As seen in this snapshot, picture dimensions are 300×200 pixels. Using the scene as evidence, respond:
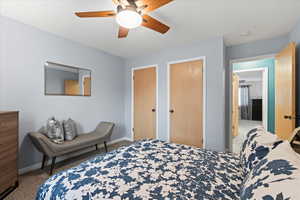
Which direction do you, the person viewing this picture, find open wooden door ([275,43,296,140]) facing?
facing the viewer and to the left of the viewer

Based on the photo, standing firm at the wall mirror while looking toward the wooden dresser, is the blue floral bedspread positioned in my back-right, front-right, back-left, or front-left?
front-left

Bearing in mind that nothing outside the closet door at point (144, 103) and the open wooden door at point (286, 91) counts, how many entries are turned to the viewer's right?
0

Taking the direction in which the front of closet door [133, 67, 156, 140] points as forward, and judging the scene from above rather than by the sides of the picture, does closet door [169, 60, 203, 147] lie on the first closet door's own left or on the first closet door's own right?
on the first closet door's own left

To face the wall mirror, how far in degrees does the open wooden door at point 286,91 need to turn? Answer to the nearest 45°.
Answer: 0° — it already faces it

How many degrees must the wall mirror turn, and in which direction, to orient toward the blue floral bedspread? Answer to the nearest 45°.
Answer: approximately 45° to its right

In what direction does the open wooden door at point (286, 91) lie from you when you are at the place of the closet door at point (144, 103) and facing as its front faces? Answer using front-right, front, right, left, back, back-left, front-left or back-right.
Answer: left

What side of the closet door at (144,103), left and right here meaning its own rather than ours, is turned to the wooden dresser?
front

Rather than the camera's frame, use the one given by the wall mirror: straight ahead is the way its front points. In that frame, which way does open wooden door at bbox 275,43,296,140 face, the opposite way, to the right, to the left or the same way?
the opposite way

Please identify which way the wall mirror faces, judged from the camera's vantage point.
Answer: facing the viewer and to the right of the viewer

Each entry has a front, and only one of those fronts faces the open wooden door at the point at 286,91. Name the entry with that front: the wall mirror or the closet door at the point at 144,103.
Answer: the wall mirror

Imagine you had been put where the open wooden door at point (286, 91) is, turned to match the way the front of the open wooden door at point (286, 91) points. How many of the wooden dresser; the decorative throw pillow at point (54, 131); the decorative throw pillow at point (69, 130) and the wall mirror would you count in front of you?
4

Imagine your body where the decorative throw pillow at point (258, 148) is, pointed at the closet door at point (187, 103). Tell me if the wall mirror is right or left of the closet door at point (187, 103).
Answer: left

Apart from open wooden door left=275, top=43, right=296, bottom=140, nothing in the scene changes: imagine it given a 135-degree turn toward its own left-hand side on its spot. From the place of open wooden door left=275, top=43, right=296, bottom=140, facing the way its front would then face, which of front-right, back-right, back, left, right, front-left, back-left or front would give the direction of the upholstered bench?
back-right

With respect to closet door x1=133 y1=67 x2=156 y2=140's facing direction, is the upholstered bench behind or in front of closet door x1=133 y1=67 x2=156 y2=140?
in front

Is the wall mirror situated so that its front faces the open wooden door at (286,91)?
yes
